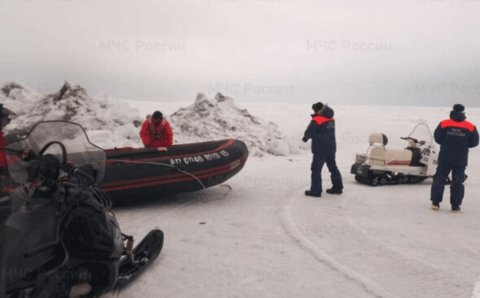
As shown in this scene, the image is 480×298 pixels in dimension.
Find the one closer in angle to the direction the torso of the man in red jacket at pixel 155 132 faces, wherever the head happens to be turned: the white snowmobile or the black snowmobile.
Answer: the black snowmobile

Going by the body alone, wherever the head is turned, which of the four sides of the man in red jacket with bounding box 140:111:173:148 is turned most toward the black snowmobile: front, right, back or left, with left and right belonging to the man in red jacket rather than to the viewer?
front

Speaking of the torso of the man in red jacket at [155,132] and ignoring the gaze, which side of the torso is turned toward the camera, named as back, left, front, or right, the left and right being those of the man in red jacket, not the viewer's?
front

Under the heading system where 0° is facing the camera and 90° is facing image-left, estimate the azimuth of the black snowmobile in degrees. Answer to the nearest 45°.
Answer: approximately 225°

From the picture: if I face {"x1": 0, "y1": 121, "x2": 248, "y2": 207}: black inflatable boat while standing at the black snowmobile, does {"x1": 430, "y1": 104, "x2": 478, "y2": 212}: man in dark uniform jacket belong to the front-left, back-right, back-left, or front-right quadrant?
front-right

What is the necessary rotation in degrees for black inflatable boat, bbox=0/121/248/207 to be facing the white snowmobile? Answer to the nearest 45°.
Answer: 0° — it already faces it

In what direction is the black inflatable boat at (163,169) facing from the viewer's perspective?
to the viewer's right

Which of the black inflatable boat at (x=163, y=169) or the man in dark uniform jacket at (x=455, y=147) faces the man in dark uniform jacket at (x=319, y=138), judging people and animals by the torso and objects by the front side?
the black inflatable boat

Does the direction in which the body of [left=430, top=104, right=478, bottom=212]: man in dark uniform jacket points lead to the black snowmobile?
no

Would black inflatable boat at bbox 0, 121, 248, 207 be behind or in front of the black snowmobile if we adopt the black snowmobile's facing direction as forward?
in front

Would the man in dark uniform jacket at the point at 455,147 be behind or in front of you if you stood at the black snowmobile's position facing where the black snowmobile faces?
in front

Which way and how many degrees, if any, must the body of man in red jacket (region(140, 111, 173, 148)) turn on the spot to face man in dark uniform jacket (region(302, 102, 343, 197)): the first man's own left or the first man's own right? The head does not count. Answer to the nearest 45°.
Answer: approximately 90° to the first man's own left

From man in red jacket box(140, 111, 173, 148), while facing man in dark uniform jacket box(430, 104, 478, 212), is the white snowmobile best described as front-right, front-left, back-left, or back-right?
front-left

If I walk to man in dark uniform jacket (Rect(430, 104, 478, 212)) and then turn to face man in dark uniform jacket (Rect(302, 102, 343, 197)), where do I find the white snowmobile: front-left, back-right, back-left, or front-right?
front-right
